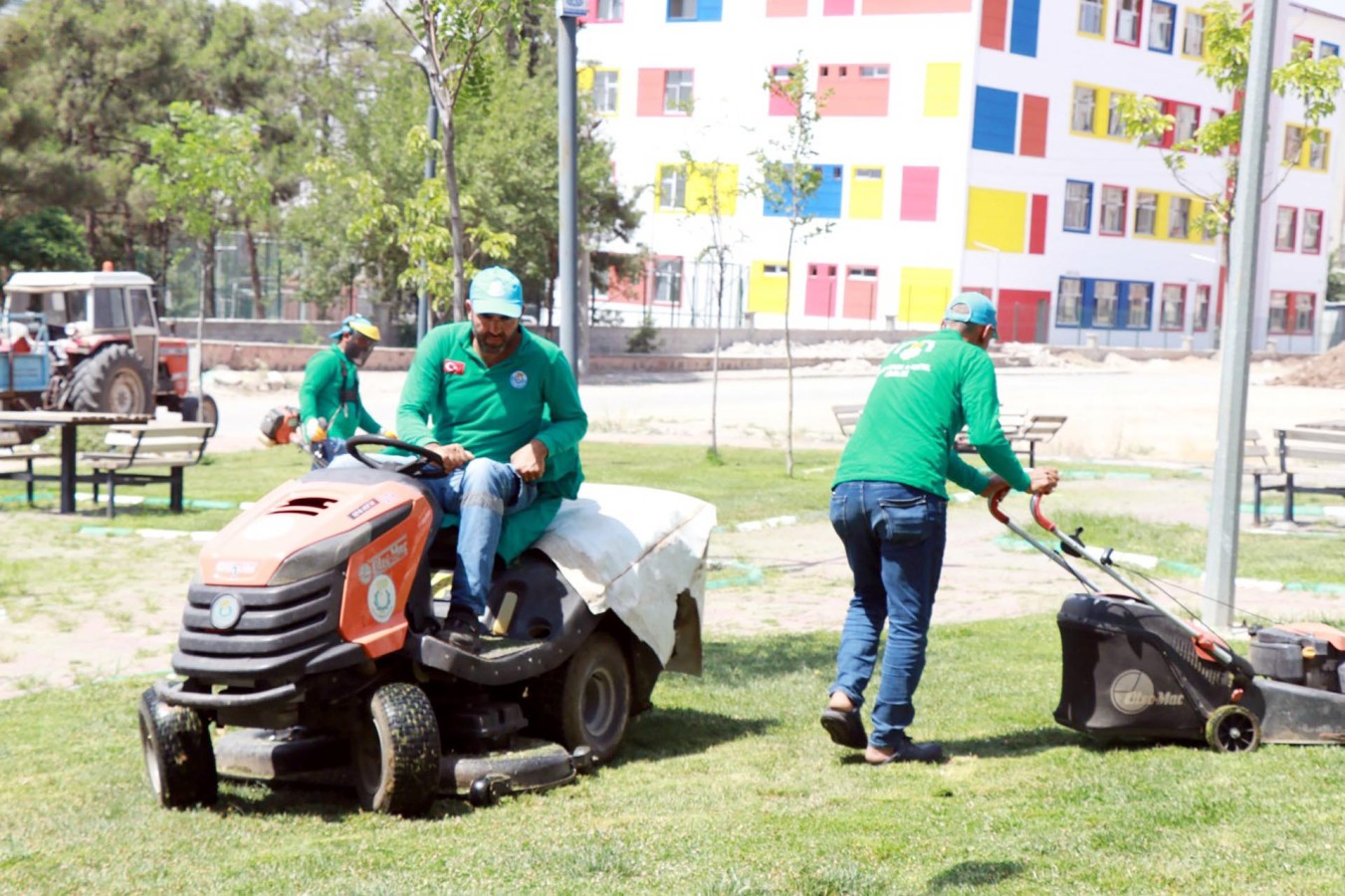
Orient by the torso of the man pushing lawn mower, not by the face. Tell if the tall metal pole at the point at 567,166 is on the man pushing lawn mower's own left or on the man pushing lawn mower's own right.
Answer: on the man pushing lawn mower's own left

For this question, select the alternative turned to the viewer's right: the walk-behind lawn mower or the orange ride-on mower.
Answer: the walk-behind lawn mower

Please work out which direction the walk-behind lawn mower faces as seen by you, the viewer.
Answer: facing to the right of the viewer

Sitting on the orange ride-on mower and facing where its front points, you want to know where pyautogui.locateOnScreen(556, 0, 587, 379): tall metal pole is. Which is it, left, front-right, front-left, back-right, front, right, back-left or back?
back-right

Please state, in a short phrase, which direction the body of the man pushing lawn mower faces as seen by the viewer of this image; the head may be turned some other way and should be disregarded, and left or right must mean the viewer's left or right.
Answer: facing away from the viewer and to the right of the viewer

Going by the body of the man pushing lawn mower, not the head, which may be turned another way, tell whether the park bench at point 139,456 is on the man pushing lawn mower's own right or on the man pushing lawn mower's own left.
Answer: on the man pushing lawn mower's own left

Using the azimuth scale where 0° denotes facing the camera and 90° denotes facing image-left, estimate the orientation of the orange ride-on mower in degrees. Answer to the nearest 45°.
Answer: approximately 45°

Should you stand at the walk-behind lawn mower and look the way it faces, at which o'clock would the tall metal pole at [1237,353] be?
The tall metal pole is roughly at 9 o'clock from the walk-behind lawn mower.

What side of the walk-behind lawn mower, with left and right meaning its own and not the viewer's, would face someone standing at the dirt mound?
left

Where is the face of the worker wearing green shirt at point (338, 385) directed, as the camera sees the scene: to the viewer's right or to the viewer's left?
to the viewer's right

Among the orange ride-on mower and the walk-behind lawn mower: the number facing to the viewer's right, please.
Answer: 1
